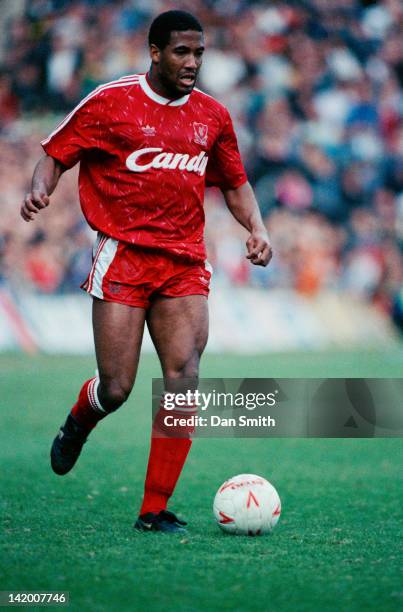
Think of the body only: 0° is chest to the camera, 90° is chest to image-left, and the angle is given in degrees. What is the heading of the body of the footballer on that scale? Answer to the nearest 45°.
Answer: approximately 315°
